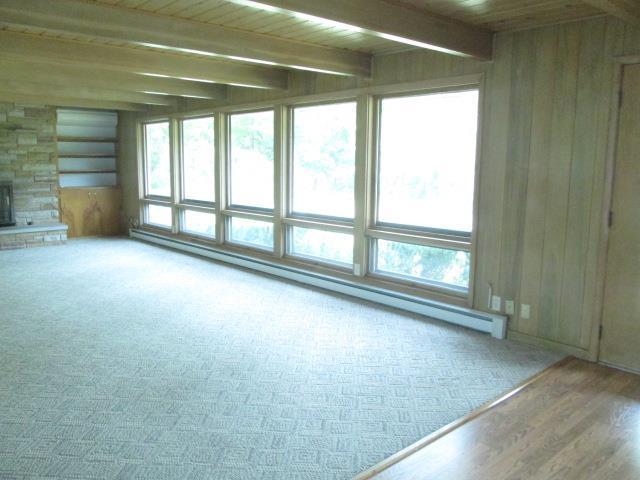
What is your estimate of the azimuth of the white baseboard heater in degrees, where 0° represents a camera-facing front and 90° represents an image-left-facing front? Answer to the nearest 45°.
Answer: approximately 45°

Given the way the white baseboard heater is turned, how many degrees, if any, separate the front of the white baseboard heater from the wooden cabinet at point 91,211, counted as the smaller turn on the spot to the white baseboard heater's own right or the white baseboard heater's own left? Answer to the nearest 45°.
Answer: approximately 90° to the white baseboard heater's own right

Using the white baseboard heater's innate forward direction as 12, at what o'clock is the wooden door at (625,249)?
The wooden door is roughly at 9 o'clock from the white baseboard heater.
